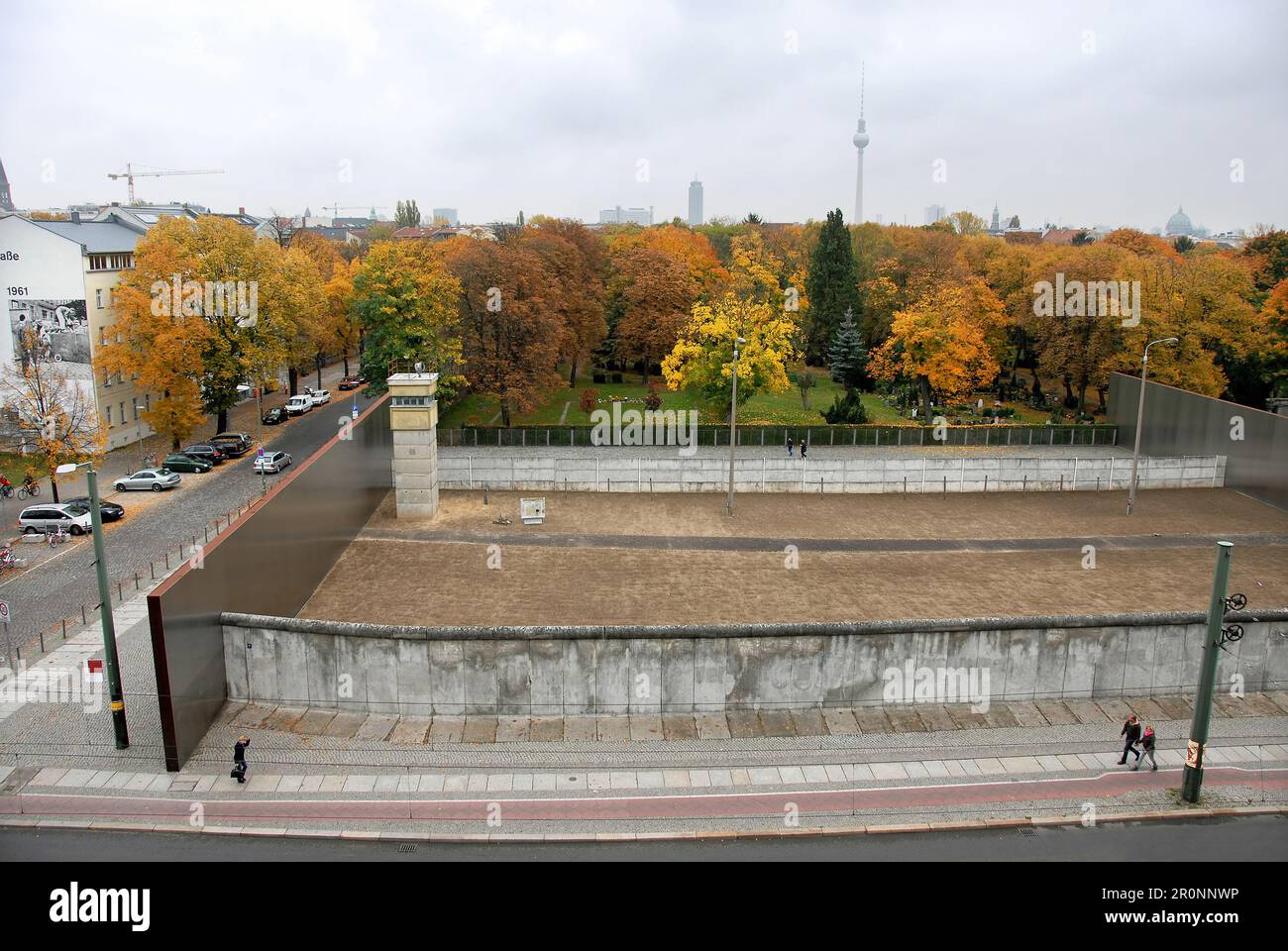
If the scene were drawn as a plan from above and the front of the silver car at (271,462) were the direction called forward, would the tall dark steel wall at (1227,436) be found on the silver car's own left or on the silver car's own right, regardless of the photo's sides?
on the silver car's own right

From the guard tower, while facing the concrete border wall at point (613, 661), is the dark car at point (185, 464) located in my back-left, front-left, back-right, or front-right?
back-right

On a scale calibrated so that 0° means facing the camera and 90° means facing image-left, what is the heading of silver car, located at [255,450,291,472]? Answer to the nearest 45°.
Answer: approximately 225°

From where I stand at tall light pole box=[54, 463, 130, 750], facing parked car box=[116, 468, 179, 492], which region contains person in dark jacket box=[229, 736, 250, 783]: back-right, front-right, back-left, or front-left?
back-right

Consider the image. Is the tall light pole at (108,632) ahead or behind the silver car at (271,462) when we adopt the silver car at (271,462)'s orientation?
behind
